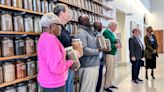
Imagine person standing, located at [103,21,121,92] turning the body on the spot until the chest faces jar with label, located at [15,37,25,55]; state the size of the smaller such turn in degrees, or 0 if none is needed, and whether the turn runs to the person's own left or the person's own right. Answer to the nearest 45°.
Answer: approximately 135° to the person's own right

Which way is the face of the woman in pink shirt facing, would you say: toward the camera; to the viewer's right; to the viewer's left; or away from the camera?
to the viewer's right

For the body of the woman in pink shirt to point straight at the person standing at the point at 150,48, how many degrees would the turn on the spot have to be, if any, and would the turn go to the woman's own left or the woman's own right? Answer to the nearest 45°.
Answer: approximately 45° to the woman's own left

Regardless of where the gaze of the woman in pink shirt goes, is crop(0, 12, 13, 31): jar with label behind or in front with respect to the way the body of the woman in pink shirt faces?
behind
